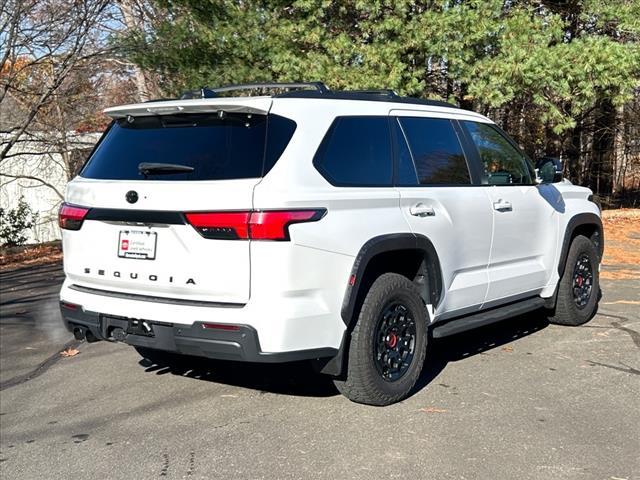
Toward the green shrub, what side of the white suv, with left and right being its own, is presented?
left

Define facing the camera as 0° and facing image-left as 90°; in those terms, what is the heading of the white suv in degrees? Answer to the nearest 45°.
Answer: approximately 225°

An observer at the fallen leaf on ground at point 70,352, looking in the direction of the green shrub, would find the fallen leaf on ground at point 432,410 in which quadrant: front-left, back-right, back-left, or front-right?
back-right

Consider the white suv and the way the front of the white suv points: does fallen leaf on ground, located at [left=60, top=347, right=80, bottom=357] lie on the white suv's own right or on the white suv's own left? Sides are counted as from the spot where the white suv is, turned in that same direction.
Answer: on the white suv's own left
